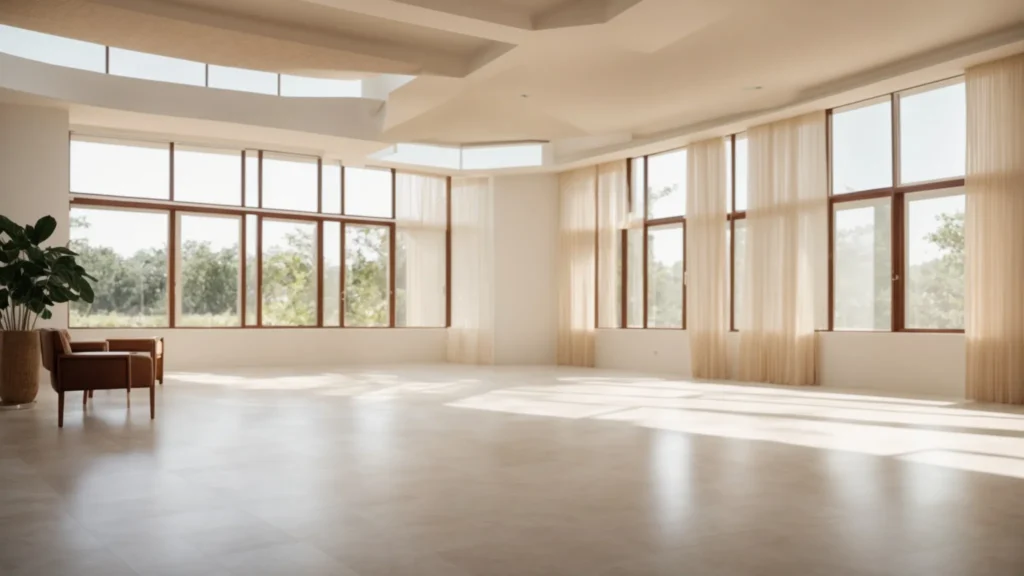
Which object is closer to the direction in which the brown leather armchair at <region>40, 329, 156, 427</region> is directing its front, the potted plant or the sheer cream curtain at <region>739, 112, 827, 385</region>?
the sheer cream curtain

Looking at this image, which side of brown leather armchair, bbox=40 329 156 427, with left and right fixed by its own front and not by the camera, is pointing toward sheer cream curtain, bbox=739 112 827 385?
front

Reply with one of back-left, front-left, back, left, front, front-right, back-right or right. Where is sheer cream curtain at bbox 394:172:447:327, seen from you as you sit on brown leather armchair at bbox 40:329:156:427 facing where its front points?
front-left

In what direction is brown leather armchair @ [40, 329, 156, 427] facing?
to the viewer's right

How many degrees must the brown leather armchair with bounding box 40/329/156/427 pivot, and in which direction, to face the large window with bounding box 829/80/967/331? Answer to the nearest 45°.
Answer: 0° — it already faces it

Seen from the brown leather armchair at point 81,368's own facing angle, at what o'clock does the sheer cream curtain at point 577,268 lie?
The sheer cream curtain is roughly at 11 o'clock from the brown leather armchair.

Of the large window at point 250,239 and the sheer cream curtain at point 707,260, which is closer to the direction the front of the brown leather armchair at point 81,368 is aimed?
the sheer cream curtain

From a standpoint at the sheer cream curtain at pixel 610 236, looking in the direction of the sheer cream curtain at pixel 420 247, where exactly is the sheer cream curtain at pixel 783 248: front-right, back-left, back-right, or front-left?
back-left

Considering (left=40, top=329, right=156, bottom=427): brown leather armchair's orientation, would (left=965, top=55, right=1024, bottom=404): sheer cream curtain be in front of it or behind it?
in front

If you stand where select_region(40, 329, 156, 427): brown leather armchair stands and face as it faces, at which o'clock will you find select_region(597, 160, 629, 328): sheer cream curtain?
The sheer cream curtain is roughly at 11 o'clock from the brown leather armchair.

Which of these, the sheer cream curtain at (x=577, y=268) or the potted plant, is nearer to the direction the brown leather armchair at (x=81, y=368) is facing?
the sheer cream curtain
